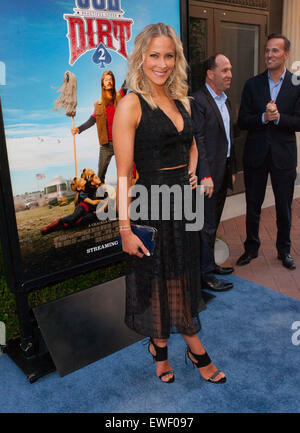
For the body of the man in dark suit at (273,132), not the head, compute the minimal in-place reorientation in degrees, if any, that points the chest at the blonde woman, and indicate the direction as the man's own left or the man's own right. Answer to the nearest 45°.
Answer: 0° — they already face them

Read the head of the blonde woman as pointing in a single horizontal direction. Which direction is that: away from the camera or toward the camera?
toward the camera

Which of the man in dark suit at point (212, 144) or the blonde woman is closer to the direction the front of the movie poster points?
the blonde woman

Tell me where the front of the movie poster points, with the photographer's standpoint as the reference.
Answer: facing the viewer and to the right of the viewer

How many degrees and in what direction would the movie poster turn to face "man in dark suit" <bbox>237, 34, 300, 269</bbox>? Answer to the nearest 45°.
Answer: approximately 90° to its left

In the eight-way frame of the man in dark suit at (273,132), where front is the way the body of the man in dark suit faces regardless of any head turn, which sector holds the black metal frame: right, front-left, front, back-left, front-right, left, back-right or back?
front-right

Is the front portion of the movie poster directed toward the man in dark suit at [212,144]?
no

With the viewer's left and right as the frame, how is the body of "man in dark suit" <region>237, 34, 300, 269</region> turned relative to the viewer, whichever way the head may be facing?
facing the viewer

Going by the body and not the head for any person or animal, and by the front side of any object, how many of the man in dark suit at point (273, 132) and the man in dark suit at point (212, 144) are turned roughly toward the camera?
1
